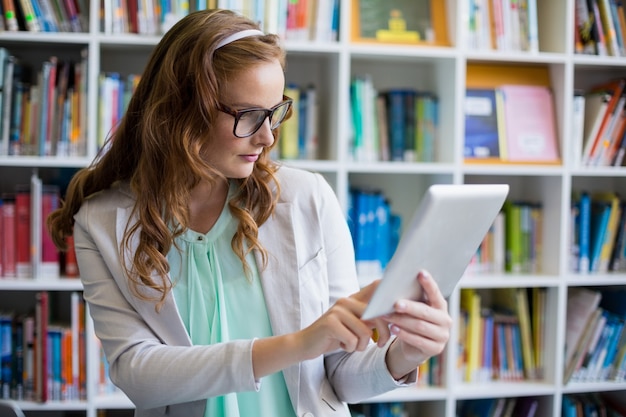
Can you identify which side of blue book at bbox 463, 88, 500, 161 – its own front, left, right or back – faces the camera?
front

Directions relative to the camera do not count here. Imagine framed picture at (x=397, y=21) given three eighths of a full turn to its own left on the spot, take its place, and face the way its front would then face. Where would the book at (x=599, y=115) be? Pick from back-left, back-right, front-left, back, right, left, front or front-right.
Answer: front-right

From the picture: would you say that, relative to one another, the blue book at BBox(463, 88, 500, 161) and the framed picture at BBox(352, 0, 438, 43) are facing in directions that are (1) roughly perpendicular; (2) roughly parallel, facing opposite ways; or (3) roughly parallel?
roughly parallel

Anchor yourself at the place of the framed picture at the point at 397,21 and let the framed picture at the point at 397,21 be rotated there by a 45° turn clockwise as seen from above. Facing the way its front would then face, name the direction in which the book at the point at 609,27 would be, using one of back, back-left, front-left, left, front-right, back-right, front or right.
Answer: back-left

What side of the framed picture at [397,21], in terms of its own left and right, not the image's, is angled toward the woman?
front

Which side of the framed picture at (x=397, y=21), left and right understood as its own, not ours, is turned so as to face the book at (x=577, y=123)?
left

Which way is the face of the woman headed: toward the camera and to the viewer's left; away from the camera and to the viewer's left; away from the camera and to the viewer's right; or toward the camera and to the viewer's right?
toward the camera and to the viewer's right

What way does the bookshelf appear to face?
toward the camera

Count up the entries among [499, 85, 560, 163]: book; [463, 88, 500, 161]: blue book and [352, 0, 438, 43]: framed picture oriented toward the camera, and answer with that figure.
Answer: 3

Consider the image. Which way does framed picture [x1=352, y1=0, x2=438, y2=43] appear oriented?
toward the camera
